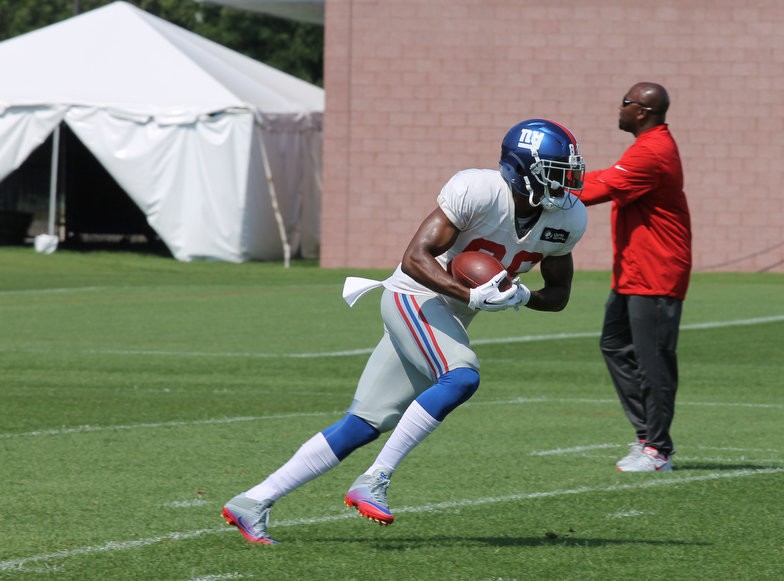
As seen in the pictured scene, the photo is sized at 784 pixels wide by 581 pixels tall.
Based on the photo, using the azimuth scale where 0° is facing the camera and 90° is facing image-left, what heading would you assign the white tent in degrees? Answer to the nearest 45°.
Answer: approximately 0°

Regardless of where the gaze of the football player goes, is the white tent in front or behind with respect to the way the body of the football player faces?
behind

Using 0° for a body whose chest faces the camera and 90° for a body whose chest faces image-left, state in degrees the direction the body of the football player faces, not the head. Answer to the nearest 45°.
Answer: approximately 315°

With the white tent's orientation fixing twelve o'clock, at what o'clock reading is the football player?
The football player is roughly at 12 o'clock from the white tent.
